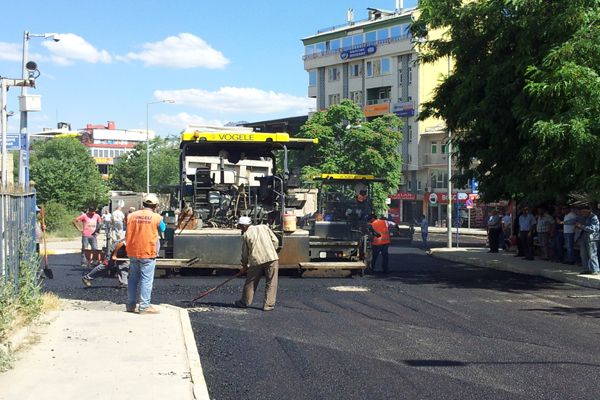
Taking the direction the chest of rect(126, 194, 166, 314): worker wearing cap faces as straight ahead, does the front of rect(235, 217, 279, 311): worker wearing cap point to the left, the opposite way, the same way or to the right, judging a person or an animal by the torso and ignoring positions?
to the left

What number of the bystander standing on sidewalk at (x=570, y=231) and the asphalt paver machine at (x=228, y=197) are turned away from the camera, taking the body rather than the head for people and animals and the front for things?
1

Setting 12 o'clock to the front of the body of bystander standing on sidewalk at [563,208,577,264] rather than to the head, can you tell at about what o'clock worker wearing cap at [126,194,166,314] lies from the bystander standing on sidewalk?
The worker wearing cap is roughly at 10 o'clock from the bystander standing on sidewalk.

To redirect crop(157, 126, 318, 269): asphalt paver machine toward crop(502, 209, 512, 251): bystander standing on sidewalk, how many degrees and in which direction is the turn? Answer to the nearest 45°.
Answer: approximately 45° to its right

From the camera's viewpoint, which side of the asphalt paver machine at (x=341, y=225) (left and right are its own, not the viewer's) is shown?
back

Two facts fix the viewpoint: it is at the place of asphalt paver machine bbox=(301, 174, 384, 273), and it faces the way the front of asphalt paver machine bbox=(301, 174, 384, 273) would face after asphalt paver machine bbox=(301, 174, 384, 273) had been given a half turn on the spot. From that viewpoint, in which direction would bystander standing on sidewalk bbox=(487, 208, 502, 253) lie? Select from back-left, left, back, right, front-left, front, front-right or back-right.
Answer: back-left

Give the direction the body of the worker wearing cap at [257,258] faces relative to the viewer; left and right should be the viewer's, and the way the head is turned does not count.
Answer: facing away from the viewer and to the left of the viewer

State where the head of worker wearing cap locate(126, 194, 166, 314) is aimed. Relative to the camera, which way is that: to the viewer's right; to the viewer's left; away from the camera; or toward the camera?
away from the camera

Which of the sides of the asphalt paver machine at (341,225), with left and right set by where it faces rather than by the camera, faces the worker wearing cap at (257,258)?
back

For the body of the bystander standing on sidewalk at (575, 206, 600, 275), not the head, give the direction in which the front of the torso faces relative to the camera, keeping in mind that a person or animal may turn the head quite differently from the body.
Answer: to the viewer's left
